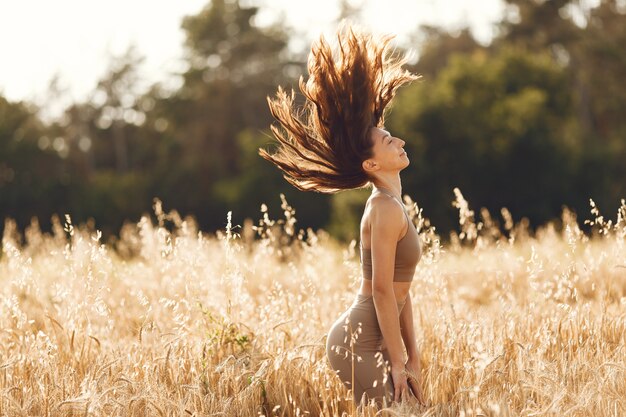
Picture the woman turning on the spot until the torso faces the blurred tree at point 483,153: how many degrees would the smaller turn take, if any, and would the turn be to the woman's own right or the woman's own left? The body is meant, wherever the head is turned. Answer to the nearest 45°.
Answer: approximately 90° to the woman's own left

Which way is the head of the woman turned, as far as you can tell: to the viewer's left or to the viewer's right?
to the viewer's right

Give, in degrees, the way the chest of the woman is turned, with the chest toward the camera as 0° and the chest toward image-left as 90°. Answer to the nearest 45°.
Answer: approximately 270°

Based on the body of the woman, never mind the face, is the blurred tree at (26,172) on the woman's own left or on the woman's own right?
on the woman's own left

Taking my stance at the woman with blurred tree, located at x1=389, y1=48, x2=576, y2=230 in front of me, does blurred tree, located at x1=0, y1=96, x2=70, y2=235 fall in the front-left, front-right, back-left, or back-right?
front-left

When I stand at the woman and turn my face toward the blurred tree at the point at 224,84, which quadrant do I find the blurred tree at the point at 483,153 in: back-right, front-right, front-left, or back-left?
front-right

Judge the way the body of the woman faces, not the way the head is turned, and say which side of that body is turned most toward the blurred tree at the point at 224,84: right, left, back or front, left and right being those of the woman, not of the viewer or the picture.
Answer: left
